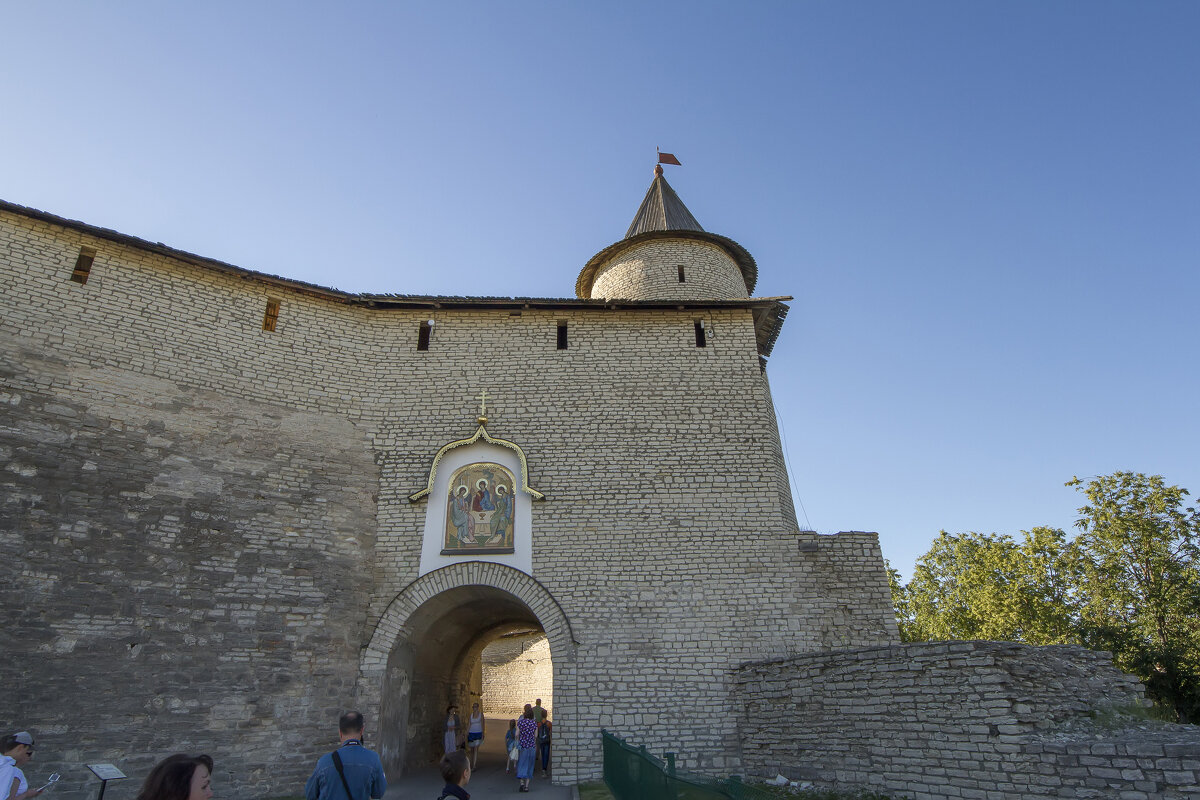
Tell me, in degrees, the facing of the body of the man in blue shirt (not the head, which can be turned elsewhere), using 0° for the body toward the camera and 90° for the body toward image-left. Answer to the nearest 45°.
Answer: approximately 180°

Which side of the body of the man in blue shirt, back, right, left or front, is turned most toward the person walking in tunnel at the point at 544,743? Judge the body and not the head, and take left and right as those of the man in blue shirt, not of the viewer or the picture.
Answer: front

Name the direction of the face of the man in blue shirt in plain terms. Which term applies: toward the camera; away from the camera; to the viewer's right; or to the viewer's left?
away from the camera
